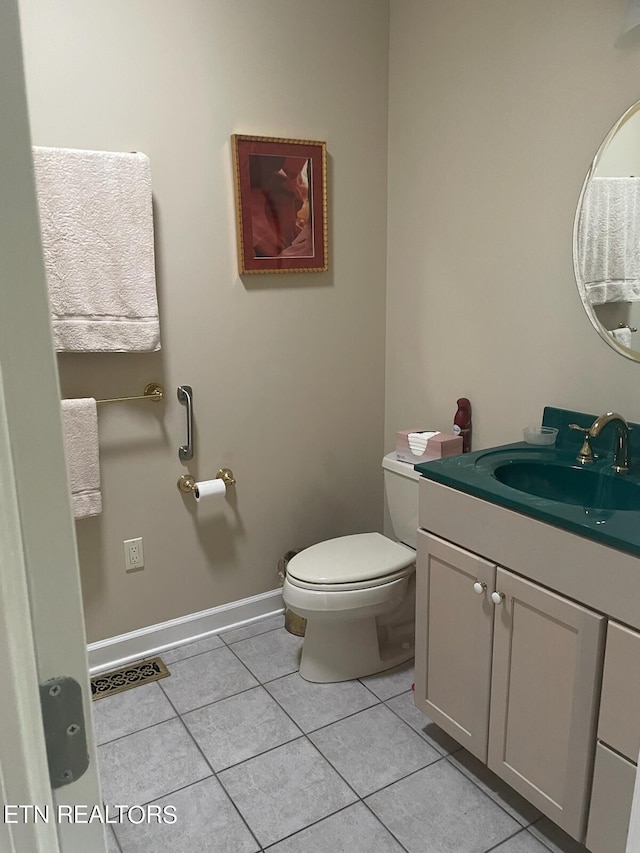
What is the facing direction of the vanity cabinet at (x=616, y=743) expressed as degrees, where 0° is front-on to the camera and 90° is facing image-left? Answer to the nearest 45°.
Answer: approximately 45°

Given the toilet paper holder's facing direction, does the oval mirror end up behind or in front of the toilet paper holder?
in front

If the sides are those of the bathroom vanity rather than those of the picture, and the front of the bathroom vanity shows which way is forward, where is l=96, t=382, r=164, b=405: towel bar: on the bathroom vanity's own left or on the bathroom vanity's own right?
on the bathroom vanity's own right

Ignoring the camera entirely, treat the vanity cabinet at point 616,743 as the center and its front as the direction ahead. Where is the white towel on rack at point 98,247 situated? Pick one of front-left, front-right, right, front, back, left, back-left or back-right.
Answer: front-right

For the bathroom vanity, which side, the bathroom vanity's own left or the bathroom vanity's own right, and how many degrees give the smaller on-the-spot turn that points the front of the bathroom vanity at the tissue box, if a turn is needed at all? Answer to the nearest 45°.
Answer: approximately 90° to the bathroom vanity's own right
